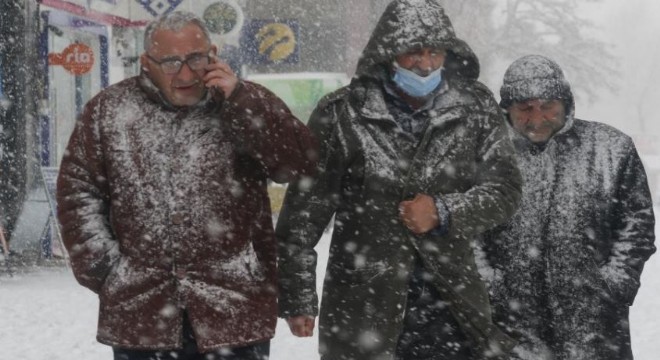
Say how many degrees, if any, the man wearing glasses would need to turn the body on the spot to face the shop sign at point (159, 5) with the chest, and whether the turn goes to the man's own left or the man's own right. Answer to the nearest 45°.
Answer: approximately 180°

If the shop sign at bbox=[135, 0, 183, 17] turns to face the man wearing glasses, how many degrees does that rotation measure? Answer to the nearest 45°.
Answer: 0° — it already faces them

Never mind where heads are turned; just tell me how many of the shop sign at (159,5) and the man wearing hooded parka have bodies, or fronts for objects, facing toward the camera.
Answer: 2

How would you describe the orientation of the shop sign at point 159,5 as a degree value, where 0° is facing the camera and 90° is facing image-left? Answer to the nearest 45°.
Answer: approximately 0°

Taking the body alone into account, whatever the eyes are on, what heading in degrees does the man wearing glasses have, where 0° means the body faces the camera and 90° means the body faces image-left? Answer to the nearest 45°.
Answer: approximately 0°

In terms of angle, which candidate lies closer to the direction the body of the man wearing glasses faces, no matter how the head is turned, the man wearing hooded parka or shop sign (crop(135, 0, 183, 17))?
the man wearing hooded parka

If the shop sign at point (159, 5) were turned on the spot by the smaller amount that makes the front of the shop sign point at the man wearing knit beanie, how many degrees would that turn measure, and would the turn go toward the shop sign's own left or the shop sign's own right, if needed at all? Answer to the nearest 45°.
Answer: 0° — it already faces them

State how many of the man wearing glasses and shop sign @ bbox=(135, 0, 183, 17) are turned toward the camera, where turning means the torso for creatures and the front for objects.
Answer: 2
